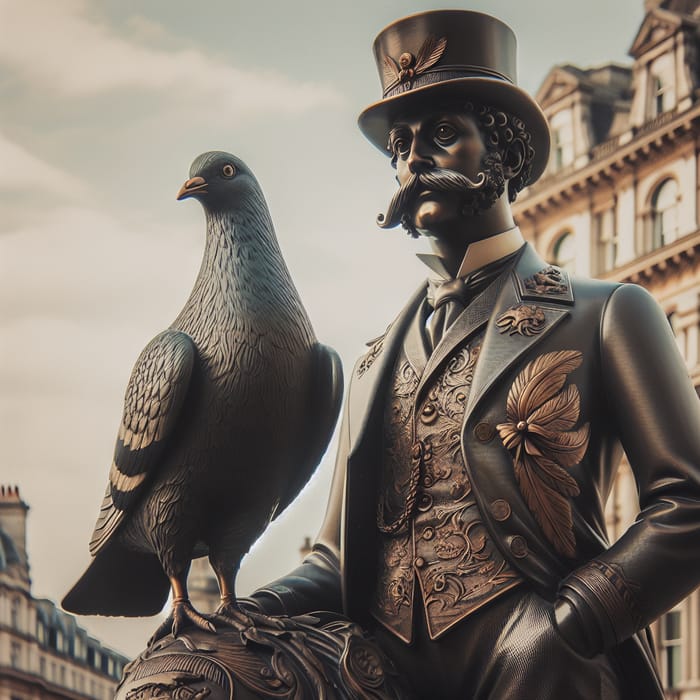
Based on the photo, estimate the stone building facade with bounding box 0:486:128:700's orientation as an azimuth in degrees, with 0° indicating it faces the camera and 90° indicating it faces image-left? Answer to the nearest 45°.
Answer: approximately 315°

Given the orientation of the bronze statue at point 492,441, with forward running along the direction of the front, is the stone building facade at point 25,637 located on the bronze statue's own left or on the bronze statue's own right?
on the bronze statue's own right

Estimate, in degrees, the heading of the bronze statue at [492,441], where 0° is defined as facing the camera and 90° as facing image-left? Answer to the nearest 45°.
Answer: approximately 45°
